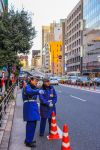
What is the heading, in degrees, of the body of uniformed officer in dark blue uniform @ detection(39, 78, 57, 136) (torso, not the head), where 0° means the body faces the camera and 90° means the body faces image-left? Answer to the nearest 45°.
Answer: approximately 315°

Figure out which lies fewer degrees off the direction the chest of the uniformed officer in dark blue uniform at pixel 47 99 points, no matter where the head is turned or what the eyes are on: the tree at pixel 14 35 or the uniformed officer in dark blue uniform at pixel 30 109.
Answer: the uniformed officer in dark blue uniform

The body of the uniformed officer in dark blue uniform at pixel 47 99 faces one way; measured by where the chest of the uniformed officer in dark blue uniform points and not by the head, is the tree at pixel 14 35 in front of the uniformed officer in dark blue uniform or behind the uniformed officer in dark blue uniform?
behind
